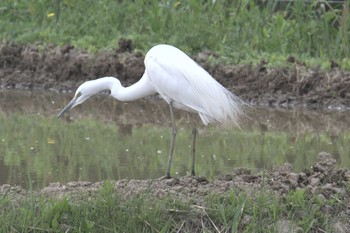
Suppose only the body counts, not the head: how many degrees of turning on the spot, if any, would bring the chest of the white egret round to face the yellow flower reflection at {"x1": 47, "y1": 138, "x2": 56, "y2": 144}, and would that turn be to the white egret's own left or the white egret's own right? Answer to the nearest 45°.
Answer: approximately 45° to the white egret's own right

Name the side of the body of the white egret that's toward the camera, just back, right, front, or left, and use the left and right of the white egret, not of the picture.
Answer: left
